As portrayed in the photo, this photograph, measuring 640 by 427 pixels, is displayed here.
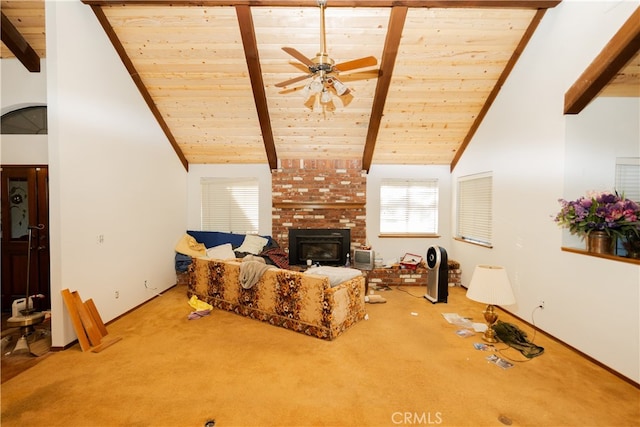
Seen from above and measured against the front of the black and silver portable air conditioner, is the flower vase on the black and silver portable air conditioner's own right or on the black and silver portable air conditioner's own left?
on the black and silver portable air conditioner's own left

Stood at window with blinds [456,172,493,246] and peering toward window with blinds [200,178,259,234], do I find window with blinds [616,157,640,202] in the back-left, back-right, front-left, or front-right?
back-left

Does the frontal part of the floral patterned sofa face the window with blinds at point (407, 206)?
yes

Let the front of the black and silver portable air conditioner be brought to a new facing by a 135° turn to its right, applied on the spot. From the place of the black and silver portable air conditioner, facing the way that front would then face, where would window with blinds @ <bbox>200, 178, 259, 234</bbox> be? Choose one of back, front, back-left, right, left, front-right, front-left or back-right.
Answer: left

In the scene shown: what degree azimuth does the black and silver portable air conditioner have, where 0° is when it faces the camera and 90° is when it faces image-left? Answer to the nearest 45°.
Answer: approximately 45°

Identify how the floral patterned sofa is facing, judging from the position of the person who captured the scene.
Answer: facing away from the viewer and to the right of the viewer

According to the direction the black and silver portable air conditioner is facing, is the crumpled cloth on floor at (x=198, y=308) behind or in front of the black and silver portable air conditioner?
in front

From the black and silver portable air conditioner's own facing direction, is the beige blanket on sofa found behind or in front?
in front

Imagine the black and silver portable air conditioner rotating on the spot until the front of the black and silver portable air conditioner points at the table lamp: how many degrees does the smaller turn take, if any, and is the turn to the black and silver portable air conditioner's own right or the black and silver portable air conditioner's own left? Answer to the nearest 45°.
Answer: approximately 45° to the black and silver portable air conditioner's own left

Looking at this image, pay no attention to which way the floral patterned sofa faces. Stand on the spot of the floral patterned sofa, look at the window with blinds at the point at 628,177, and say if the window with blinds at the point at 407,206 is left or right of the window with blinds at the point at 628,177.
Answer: left

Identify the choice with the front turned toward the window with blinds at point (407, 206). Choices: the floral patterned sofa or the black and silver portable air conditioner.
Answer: the floral patterned sofa

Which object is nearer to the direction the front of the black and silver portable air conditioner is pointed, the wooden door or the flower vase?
the wooden door

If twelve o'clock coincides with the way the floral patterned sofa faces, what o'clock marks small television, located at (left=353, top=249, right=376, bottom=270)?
The small television is roughly at 12 o'clock from the floral patterned sofa.
